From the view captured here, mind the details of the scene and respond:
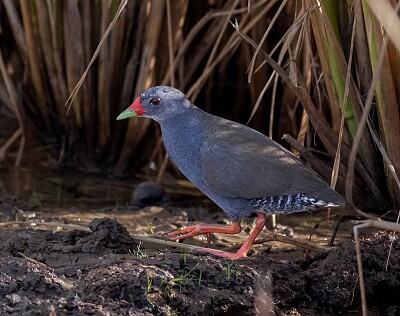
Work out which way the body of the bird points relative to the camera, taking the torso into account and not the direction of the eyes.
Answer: to the viewer's left
